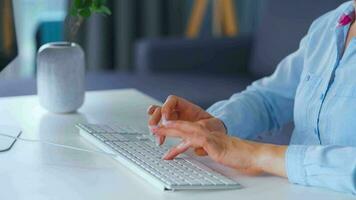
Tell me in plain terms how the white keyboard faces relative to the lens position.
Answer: facing to the right of the viewer

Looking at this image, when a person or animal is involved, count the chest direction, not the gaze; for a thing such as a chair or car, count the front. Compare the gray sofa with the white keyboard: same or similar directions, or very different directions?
very different directions

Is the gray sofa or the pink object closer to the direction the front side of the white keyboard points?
the pink object

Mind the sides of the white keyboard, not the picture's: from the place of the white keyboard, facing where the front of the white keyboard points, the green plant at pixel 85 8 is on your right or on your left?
on your left

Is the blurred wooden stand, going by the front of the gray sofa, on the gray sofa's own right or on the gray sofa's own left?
on the gray sofa's own right
